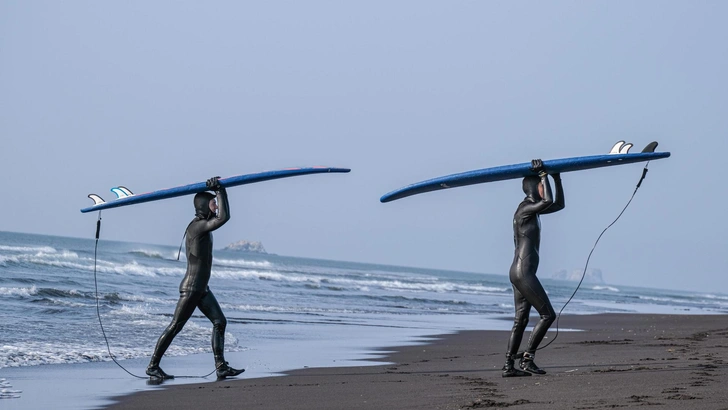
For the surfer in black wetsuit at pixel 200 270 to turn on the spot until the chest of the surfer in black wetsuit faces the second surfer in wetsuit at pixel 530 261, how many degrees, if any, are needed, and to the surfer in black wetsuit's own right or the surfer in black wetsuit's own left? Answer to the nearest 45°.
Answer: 0° — they already face them

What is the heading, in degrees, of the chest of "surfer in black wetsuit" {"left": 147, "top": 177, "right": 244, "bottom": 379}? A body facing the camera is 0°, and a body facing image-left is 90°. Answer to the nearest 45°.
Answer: approximately 270°
